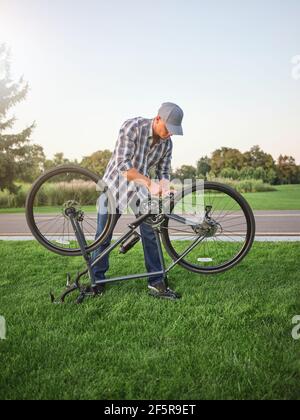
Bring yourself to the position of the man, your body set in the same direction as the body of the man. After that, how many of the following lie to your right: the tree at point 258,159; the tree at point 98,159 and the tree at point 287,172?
0

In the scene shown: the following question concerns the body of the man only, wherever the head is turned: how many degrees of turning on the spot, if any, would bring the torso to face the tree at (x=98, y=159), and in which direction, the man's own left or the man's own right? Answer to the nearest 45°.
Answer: approximately 135° to the man's own left

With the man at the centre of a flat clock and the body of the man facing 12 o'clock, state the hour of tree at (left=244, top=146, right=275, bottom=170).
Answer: The tree is roughly at 8 o'clock from the man.

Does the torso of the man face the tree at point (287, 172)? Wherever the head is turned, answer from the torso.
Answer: no

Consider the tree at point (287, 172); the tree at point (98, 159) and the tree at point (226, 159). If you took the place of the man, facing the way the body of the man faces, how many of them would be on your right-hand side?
0

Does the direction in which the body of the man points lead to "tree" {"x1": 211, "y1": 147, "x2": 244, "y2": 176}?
no

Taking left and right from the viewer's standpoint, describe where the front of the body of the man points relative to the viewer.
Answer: facing the viewer and to the right of the viewer

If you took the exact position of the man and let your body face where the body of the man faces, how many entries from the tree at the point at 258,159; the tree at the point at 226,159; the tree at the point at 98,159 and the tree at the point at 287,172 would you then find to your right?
0

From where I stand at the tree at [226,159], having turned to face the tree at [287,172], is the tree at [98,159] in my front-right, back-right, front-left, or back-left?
back-right
